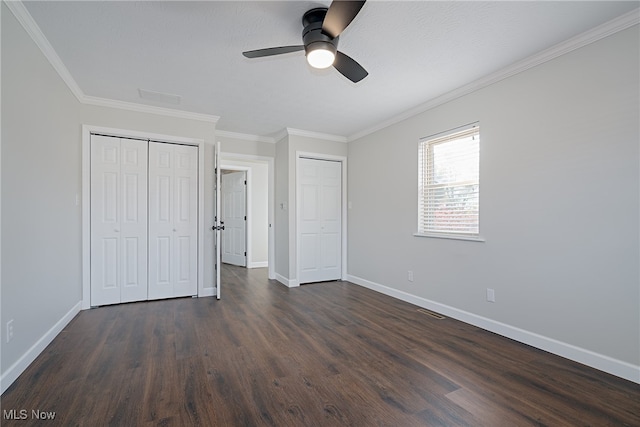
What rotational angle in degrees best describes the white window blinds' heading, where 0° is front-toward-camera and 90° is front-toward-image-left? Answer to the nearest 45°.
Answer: approximately 45°

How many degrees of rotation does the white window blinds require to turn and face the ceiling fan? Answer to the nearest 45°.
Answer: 0° — it already faces it

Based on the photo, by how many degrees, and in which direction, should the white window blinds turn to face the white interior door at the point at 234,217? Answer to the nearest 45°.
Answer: approximately 45° to its right

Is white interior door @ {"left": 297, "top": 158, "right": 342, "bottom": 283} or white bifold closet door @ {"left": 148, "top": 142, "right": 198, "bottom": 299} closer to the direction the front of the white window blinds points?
the white bifold closet door

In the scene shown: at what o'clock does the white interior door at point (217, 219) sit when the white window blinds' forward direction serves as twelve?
The white interior door is roughly at 1 o'clock from the white window blinds.

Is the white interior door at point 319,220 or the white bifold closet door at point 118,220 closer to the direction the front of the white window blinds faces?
the white bifold closet door
